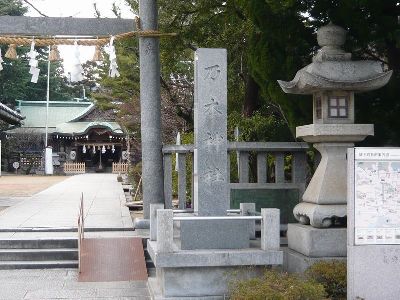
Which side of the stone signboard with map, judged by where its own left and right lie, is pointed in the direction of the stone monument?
right

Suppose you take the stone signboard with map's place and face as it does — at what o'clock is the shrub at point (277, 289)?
The shrub is roughly at 2 o'clock from the stone signboard with map.

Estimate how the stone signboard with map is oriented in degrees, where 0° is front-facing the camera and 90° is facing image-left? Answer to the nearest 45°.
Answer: approximately 0°

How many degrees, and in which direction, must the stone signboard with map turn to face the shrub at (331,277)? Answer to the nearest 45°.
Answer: approximately 135° to its right

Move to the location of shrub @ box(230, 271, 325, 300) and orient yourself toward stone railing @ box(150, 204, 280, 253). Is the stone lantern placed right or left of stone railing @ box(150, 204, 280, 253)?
right

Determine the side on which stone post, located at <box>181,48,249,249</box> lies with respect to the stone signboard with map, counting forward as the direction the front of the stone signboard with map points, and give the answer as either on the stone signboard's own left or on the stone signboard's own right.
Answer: on the stone signboard's own right

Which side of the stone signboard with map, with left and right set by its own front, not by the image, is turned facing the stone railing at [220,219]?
right

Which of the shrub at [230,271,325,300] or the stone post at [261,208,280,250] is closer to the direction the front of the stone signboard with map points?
the shrub
